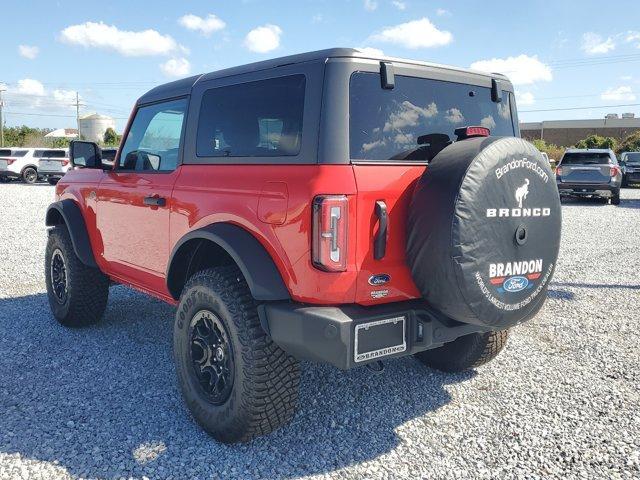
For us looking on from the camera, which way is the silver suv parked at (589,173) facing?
facing away from the viewer

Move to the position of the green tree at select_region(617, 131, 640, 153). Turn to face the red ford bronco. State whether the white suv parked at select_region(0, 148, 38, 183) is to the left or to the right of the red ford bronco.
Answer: right

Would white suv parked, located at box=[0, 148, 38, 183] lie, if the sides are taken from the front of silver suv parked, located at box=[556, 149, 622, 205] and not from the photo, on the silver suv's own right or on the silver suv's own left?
on the silver suv's own left

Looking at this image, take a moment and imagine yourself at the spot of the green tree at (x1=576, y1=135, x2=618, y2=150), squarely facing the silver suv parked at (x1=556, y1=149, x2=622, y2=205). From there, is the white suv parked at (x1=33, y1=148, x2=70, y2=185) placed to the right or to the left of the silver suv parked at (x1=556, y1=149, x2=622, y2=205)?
right

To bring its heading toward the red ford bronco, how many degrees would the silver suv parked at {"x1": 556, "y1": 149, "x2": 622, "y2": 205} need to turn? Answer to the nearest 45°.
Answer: approximately 180°

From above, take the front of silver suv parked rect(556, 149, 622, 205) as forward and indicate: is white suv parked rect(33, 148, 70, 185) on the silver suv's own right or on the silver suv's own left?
on the silver suv's own left

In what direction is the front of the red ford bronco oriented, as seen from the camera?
facing away from the viewer and to the left of the viewer

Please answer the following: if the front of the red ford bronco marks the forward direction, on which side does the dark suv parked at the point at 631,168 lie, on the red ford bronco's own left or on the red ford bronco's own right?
on the red ford bronco's own right

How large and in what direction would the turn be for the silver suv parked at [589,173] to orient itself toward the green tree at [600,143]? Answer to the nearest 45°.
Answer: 0° — it already faces it

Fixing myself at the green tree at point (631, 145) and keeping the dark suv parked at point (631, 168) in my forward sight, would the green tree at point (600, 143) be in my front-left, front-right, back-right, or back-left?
back-right

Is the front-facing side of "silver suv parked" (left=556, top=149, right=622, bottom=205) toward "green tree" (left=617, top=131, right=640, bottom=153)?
yes

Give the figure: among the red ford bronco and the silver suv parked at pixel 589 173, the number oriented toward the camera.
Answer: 0
